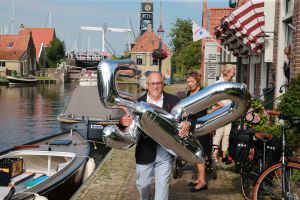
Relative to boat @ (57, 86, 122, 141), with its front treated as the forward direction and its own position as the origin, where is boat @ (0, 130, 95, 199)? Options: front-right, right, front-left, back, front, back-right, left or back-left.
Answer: back

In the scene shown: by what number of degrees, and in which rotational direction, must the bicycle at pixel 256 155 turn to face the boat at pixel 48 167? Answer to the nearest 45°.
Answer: approximately 90° to its right

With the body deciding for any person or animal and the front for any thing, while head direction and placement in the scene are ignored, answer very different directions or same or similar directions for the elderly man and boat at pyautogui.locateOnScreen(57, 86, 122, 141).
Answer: very different directions

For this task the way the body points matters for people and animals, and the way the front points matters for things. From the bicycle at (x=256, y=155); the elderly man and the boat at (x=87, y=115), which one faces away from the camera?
the boat

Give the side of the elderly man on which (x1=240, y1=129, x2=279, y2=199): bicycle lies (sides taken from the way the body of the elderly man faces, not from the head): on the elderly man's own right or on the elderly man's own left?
on the elderly man's own left

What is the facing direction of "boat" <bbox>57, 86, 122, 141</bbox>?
away from the camera
